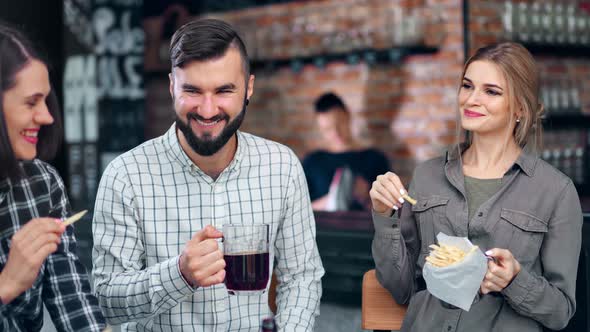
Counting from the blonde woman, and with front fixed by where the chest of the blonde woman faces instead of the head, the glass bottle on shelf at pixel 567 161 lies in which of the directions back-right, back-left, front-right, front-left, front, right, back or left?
back-right

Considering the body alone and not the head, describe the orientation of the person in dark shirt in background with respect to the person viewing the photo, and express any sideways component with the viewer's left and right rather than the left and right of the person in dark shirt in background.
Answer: facing the viewer

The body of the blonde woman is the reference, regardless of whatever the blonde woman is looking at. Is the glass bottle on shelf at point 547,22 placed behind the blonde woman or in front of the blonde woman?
behind

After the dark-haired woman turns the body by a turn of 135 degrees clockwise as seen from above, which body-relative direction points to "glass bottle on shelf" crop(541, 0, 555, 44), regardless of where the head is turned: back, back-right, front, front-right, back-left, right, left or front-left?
back-right

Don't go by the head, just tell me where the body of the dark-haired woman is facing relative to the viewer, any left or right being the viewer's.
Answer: facing the viewer and to the right of the viewer

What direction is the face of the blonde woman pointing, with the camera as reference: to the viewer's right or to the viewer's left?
to the viewer's left

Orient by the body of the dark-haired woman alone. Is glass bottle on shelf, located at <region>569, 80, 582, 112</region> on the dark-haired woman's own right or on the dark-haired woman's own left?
on the dark-haired woman's own left

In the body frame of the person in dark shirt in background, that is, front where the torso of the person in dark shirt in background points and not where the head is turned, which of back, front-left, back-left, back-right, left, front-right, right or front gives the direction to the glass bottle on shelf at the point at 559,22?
left

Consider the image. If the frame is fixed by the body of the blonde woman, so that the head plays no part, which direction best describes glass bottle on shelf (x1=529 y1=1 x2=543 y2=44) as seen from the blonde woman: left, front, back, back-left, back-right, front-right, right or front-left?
back-right

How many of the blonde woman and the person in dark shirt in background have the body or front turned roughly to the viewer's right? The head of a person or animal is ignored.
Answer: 0

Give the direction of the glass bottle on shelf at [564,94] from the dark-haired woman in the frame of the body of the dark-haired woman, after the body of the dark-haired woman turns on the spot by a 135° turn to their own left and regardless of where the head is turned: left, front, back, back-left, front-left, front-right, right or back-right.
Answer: front-right

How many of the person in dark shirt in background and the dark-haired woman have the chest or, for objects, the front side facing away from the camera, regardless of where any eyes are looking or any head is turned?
0
